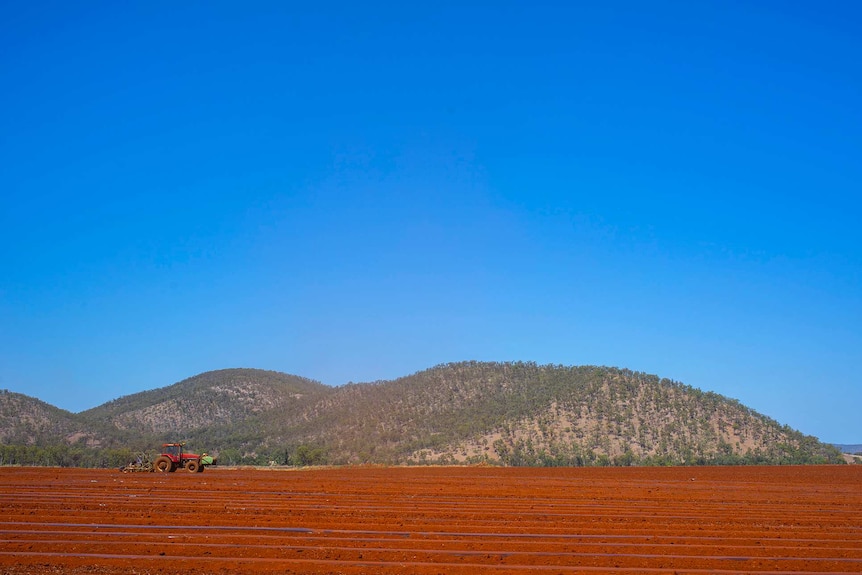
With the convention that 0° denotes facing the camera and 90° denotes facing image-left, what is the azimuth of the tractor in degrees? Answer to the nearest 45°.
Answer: approximately 270°
